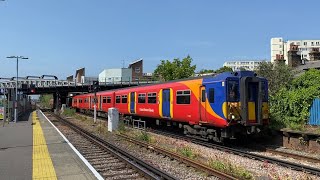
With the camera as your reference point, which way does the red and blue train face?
facing the viewer and to the right of the viewer

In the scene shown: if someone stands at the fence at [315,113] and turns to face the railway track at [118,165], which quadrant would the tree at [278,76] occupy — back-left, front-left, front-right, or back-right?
back-right

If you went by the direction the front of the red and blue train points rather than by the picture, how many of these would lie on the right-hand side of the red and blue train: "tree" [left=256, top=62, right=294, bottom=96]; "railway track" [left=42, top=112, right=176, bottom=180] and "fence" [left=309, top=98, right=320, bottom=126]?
1

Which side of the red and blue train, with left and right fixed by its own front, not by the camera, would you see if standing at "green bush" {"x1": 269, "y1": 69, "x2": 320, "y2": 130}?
front

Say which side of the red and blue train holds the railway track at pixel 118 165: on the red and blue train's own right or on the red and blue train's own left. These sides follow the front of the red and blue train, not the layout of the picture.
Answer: on the red and blue train's own right

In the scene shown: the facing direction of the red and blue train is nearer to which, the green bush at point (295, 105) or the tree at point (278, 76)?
the green bush

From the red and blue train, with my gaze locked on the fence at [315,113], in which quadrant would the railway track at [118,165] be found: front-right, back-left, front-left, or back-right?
back-right

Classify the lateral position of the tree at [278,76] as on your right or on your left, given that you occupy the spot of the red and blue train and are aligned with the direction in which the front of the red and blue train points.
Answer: on your left

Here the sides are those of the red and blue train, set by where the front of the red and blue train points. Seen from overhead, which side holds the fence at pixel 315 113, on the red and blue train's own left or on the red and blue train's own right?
on the red and blue train's own left
